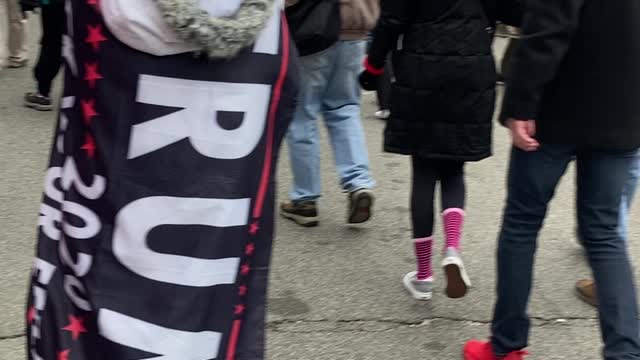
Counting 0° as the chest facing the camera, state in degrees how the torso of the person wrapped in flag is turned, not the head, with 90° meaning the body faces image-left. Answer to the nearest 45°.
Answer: approximately 180°
